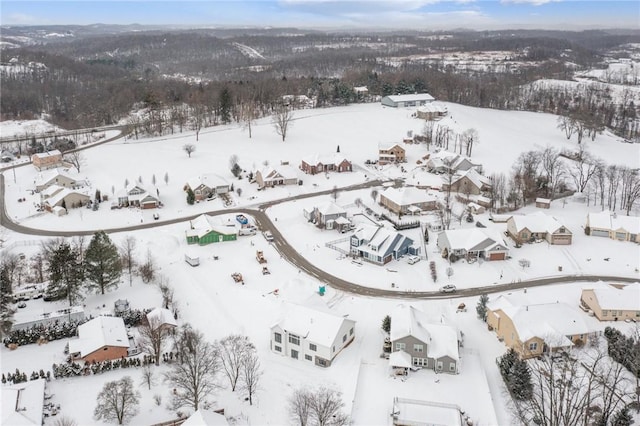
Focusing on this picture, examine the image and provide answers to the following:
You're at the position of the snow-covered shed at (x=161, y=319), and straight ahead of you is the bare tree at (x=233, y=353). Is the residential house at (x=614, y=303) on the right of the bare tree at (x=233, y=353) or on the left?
left

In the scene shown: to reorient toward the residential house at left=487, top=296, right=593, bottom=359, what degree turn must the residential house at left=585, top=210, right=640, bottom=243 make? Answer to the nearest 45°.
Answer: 0° — it already faces it

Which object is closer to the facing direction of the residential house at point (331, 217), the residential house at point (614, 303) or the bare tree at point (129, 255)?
the bare tree

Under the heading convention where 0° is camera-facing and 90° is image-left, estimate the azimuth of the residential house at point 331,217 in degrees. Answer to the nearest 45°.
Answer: approximately 45°

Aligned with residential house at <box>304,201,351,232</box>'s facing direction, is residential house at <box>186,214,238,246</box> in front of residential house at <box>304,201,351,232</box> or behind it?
in front

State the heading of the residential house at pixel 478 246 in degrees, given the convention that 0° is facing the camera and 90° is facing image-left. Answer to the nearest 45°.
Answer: approximately 0°

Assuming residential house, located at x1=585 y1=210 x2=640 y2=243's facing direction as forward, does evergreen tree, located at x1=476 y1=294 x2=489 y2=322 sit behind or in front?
in front

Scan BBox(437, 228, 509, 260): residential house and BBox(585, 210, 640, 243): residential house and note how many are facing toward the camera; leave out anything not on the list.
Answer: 2

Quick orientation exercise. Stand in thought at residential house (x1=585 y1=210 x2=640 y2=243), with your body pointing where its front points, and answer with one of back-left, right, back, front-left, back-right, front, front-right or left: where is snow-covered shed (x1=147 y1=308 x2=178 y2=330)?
front-right

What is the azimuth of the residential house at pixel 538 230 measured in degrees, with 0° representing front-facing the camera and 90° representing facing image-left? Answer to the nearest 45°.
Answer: approximately 0°
